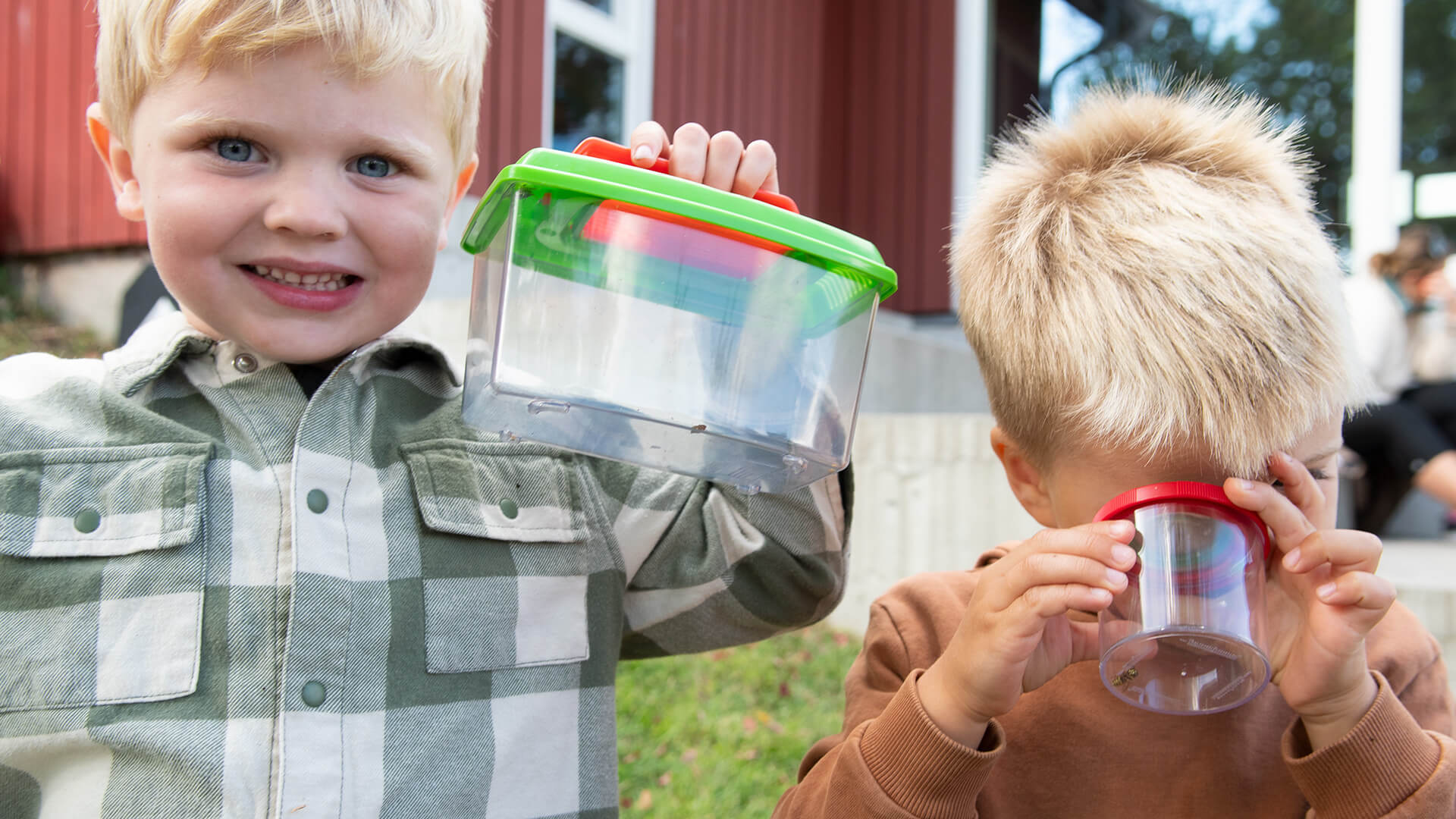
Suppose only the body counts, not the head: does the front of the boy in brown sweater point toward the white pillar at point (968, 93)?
no

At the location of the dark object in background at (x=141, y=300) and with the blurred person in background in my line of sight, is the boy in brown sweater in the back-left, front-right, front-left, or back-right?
front-right

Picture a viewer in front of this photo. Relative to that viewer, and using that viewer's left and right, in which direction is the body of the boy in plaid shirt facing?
facing the viewer

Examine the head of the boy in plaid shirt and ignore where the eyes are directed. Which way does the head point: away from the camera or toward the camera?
toward the camera

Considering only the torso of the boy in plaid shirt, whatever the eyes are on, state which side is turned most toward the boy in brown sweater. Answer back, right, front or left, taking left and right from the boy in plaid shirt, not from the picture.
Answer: left

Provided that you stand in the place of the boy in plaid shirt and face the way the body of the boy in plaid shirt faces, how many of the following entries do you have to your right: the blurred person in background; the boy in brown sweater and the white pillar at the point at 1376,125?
0

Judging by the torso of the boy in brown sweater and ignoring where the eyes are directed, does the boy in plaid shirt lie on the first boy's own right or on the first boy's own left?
on the first boy's own right

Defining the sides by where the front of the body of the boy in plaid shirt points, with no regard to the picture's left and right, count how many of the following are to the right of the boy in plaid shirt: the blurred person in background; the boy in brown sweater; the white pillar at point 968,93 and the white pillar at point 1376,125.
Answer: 0

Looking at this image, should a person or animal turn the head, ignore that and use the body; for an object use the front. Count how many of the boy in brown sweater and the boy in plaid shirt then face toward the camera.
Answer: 2

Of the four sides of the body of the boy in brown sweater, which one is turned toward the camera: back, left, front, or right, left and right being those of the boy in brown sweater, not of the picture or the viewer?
front

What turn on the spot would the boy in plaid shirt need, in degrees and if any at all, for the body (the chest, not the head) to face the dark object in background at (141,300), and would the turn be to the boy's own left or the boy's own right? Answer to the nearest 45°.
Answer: approximately 180°
